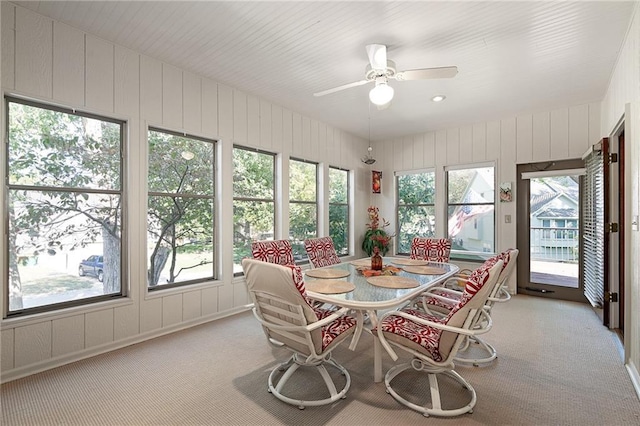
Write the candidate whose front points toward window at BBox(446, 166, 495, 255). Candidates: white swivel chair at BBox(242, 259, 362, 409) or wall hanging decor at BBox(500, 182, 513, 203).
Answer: the white swivel chair

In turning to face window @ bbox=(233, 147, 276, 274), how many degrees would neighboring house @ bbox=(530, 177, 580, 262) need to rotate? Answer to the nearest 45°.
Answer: approximately 45° to its right

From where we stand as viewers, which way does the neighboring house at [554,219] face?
facing the viewer

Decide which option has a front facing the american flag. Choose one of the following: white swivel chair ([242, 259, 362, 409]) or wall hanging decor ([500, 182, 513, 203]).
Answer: the white swivel chair

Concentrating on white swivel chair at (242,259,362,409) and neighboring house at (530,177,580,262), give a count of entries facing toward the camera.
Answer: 1

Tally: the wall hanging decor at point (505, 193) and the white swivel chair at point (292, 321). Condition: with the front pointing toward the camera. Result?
1

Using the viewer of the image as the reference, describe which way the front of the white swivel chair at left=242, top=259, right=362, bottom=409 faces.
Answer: facing away from the viewer and to the right of the viewer

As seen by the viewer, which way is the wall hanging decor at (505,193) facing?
toward the camera

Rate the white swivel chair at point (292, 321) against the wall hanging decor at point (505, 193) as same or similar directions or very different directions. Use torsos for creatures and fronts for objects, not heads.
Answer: very different directions

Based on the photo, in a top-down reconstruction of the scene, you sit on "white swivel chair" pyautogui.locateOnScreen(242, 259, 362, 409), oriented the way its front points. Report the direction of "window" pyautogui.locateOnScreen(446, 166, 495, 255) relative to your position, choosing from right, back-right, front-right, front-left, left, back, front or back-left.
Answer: front

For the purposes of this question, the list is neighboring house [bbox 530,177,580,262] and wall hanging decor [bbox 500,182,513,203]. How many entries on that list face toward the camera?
2

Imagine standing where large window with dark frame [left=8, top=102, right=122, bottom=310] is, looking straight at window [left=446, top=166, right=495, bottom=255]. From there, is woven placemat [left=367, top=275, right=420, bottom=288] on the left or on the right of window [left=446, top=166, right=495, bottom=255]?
right
